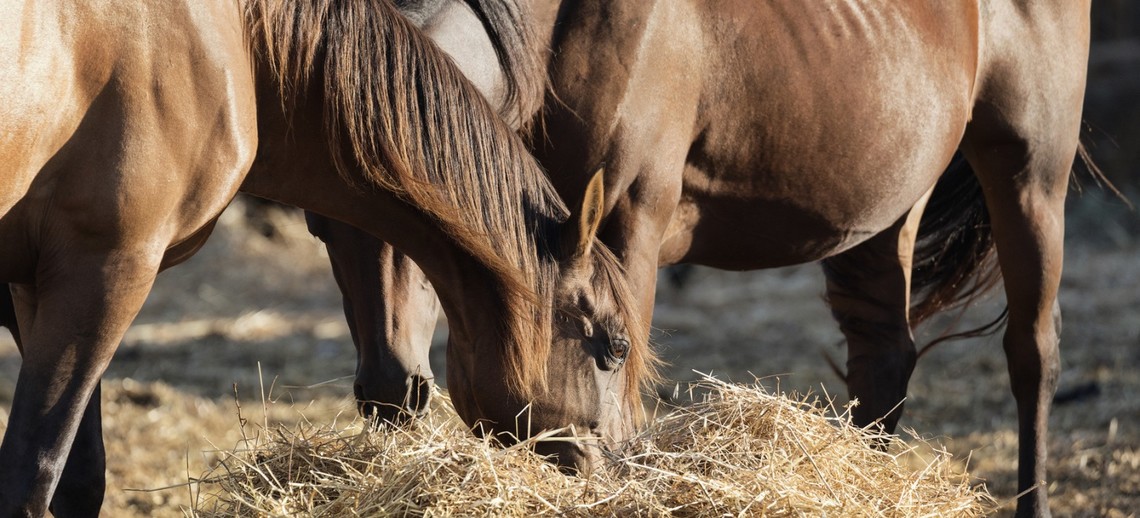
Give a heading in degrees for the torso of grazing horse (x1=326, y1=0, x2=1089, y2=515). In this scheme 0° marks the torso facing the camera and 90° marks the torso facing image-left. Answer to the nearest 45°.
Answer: approximately 90°

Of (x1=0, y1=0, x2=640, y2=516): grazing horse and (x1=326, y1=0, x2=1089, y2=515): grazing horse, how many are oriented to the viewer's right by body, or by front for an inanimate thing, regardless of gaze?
1

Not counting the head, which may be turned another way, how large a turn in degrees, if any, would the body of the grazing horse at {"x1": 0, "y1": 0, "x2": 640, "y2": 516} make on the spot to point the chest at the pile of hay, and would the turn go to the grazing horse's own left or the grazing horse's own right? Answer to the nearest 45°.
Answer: approximately 45° to the grazing horse's own right

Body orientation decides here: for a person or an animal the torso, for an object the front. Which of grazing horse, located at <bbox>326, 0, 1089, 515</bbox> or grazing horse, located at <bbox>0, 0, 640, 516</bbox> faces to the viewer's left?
grazing horse, located at <bbox>326, 0, 1089, 515</bbox>

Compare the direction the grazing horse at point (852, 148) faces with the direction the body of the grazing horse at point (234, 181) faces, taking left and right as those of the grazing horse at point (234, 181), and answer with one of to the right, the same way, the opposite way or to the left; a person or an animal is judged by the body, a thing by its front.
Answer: the opposite way

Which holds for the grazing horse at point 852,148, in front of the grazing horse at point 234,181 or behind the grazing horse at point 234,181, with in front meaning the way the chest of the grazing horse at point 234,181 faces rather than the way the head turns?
in front

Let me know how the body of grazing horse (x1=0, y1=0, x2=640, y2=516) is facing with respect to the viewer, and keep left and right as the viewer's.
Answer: facing to the right of the viewer
